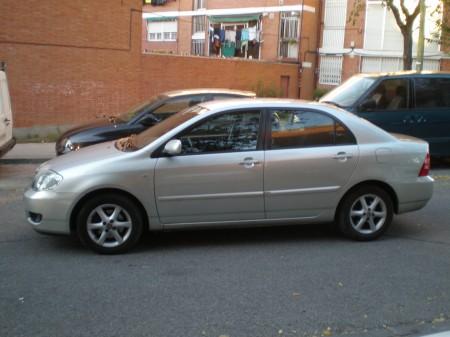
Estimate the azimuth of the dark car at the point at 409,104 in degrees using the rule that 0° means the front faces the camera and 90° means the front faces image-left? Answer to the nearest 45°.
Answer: approximately 90°

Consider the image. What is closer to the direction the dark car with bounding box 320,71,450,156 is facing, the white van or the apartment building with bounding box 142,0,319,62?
the white van

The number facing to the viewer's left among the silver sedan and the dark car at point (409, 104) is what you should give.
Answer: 2

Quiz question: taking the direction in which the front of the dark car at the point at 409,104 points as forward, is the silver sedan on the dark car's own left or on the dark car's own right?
on the dark car's own left

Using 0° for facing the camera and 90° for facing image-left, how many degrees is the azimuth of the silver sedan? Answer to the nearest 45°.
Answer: approximately 90°

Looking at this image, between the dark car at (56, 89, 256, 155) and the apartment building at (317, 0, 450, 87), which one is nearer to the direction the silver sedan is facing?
the dark car

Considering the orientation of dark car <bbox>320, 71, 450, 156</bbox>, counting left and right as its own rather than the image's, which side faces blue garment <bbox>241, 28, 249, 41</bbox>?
right

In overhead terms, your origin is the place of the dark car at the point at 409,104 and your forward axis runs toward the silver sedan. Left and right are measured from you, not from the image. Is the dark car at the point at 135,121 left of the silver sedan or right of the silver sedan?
right

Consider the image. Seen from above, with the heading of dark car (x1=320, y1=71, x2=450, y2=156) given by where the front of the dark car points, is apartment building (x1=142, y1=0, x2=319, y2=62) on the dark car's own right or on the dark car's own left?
on the dark car's own right

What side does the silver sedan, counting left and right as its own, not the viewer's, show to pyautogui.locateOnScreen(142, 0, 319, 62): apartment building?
right

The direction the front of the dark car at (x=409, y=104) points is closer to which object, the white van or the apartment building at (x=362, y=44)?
the white van
